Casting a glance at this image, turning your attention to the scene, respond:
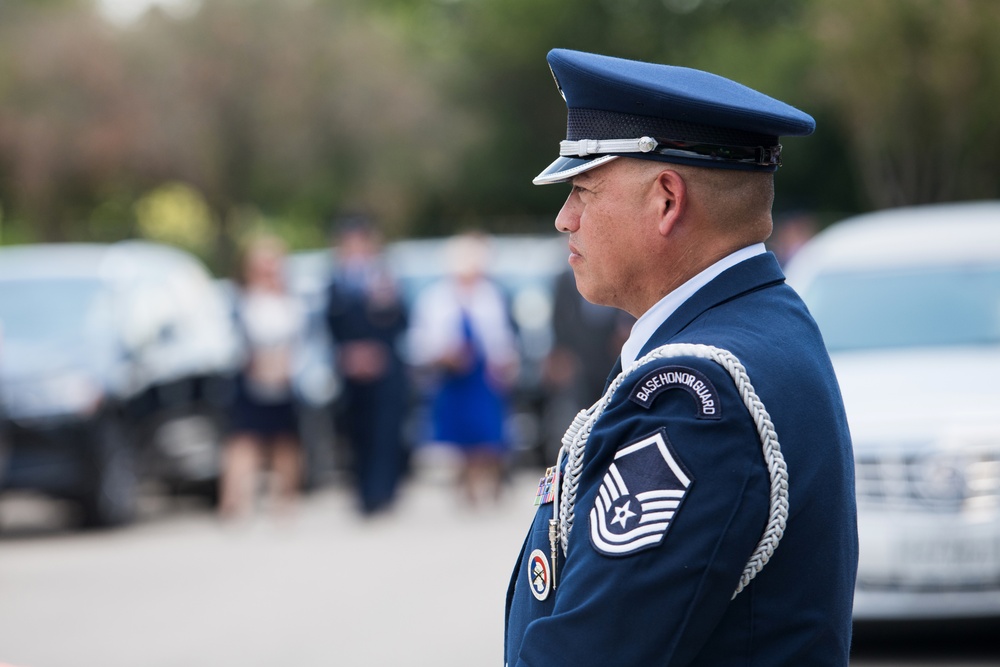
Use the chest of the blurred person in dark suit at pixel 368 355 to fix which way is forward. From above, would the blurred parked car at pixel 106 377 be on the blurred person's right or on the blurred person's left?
on the blurred person's right

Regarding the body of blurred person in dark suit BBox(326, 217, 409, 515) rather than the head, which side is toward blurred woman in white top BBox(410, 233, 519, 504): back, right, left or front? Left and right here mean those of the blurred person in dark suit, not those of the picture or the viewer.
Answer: left

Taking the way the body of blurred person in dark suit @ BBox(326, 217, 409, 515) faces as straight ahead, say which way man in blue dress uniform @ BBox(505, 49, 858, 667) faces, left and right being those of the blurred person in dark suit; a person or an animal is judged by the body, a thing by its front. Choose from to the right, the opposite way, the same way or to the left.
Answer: to the right

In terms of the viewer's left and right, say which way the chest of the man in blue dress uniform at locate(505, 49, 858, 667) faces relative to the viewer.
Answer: facing to the left of the viewer

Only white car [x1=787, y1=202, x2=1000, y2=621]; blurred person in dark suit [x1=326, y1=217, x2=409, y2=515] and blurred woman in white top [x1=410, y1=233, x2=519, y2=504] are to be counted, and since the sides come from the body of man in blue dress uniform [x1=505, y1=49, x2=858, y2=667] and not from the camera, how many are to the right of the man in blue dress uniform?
3

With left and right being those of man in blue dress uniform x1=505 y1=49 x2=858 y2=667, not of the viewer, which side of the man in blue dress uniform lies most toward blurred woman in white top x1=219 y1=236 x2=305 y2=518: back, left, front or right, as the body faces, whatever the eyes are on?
right

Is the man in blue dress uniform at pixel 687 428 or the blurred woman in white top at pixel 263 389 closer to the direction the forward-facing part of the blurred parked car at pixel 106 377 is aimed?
the man in blue dress uniform

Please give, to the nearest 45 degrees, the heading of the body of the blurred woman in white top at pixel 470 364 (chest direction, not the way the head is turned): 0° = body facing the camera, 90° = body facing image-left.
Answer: approximately 0°

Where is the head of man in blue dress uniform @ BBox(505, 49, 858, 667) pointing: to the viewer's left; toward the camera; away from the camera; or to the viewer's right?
to the viewer's left

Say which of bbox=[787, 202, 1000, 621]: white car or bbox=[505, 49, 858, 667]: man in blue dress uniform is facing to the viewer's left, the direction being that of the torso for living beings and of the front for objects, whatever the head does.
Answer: the man in blue dress uniform

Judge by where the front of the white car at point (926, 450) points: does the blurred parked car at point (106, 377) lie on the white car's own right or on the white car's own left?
on the white car's own right
